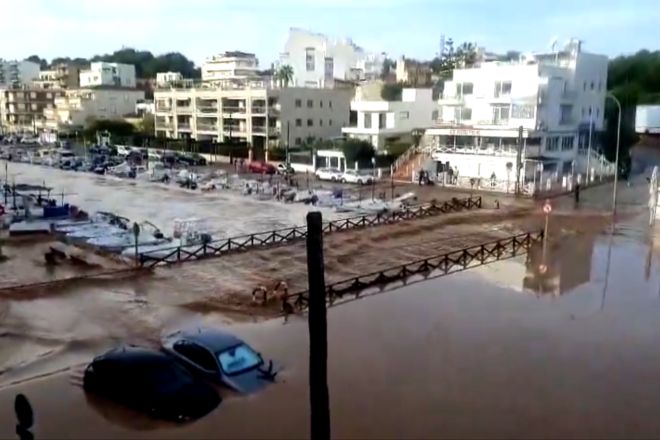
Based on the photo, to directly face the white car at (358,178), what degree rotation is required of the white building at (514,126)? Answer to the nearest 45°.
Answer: approximately 45° to its right

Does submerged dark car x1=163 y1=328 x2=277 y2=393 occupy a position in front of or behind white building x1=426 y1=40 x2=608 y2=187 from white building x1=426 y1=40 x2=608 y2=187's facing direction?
in front

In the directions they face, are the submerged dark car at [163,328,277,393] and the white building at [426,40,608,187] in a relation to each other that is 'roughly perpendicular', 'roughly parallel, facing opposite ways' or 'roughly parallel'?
roughly perpendicular

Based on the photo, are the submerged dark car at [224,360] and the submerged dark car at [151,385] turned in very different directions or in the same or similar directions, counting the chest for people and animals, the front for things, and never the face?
same or similar directions

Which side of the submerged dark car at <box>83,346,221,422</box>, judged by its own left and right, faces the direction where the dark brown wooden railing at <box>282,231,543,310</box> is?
left

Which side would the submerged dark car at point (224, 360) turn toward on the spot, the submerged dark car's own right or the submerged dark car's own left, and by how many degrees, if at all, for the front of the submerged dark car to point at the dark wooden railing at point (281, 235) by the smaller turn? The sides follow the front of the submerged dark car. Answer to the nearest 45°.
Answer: approximately 135° to the submerged dark car's own left

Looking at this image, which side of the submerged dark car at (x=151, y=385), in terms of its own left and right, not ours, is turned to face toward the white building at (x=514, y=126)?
left

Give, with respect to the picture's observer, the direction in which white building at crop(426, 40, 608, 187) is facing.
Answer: facing the viewer and to the left of the viewer

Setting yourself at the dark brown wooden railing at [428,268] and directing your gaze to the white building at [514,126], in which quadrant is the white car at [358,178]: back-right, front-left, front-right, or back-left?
front-left

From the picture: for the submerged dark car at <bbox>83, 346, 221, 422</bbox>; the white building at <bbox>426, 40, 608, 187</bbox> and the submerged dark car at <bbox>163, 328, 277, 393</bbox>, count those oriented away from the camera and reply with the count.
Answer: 0

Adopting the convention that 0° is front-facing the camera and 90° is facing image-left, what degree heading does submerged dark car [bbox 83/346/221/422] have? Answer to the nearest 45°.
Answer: approximately 315°

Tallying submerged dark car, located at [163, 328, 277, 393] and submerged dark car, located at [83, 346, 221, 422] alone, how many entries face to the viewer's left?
0

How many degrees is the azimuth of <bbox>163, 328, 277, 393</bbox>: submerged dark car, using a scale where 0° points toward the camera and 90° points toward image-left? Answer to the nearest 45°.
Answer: approximately 315°
